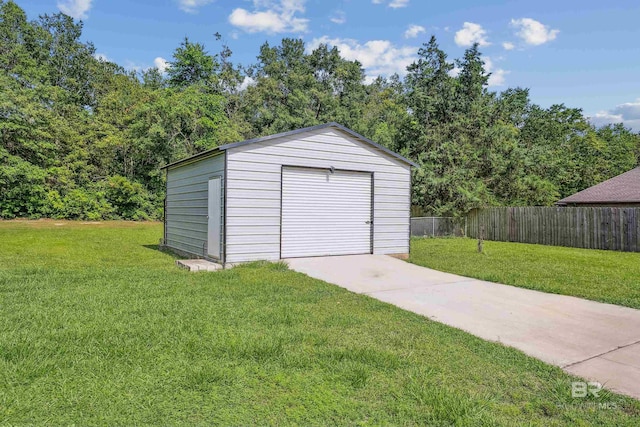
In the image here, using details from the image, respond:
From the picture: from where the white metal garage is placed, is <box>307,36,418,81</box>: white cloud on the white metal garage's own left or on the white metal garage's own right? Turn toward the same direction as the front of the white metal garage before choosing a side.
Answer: on the white metal garage's own left

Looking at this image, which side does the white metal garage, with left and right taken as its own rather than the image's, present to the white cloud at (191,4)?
back

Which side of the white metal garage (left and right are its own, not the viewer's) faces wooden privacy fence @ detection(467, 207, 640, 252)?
left

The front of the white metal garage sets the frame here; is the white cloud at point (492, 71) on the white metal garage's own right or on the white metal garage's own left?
on the white metal garage's own left

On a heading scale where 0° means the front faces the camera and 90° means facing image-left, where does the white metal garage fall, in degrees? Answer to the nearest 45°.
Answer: approximately 315°

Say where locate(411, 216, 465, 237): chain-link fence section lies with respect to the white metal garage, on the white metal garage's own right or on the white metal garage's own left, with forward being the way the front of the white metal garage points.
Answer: on the white metal garage's own left

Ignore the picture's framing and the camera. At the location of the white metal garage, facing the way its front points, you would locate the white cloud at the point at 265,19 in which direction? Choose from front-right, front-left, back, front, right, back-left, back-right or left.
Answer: back-left

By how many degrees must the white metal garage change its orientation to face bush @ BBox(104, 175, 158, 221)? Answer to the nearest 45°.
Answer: approximately 180°

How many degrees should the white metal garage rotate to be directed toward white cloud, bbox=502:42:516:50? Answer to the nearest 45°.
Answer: approximately 90° to its left
